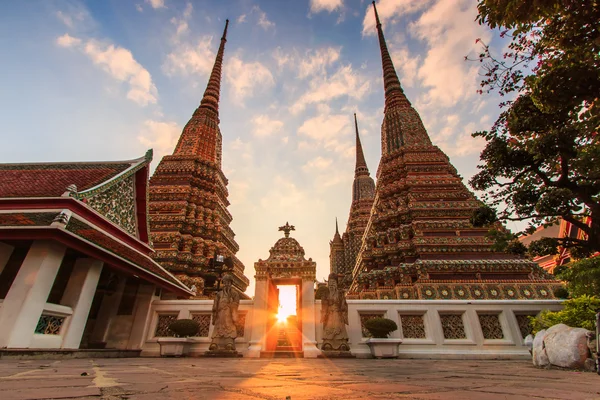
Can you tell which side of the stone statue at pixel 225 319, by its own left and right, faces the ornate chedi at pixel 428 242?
left

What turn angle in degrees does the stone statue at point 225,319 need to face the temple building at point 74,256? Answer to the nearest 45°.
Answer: approximately 90° to its right

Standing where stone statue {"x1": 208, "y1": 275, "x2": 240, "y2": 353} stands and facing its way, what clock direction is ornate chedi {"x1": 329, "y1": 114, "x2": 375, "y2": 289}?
The ornate chedi is roughly at 7 o'clock from the stone statue.

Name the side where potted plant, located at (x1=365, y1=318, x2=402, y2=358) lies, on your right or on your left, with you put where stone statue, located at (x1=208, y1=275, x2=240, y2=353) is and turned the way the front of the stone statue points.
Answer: on your left

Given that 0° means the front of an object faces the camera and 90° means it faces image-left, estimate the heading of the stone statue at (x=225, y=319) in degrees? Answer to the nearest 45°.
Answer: approximately 0°

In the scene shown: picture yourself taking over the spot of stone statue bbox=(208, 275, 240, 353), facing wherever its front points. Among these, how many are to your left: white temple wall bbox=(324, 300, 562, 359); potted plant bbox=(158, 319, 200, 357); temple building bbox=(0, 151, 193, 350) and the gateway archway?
2

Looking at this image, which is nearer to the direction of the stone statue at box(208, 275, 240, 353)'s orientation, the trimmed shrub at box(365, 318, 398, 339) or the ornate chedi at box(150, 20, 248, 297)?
the trimmed shrub

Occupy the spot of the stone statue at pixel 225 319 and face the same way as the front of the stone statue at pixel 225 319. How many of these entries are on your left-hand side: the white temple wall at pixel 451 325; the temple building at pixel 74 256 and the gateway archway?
2

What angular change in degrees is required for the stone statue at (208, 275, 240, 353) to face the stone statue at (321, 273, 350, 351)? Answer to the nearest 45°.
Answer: approximately 90° to its left

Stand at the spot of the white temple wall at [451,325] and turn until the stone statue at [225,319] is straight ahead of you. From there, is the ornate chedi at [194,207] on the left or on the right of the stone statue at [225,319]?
right

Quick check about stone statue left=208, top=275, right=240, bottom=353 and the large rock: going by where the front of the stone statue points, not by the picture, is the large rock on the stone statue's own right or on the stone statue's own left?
on the stone statue's own left

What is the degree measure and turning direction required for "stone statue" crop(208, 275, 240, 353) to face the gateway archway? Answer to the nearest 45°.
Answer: approximately 90° to its left

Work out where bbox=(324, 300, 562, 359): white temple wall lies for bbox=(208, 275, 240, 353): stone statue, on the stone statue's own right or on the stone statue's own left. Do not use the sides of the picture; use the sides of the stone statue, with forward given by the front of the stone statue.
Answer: on the stone statue's own left
